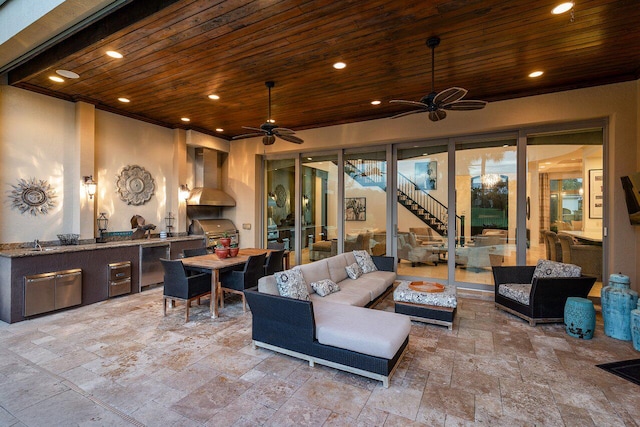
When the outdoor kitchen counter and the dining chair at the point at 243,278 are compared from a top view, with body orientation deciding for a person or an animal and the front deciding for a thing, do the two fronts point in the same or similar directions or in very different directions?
very different directions

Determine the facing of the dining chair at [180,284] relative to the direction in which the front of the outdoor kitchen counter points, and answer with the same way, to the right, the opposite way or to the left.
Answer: to the left

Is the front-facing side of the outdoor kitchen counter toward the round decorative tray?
yes

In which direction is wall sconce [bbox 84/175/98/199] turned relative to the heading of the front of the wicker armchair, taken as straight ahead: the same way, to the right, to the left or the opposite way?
the opposite way

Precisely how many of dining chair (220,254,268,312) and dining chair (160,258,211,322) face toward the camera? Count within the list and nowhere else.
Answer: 0

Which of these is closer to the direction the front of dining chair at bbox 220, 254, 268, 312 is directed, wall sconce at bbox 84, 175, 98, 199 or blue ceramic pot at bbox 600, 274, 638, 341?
the wall sconce

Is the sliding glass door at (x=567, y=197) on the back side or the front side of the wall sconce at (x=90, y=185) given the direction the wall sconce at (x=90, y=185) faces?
on the front side

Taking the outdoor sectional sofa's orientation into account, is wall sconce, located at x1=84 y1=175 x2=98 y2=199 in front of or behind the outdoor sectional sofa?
behind

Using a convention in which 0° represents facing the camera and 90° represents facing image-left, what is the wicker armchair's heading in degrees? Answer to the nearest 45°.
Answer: approximately 45°

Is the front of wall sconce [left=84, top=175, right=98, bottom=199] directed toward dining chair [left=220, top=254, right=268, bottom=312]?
yes

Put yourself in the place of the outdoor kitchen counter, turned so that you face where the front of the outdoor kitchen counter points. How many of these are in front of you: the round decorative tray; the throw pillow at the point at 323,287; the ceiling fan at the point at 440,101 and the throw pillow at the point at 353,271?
4

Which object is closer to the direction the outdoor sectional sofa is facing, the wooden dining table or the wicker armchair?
the wicker armchair

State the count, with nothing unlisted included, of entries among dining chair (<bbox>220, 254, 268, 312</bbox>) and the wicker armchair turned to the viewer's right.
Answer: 0

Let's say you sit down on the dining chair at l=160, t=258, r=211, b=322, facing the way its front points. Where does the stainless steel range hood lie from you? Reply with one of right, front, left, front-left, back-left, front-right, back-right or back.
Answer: front-left
